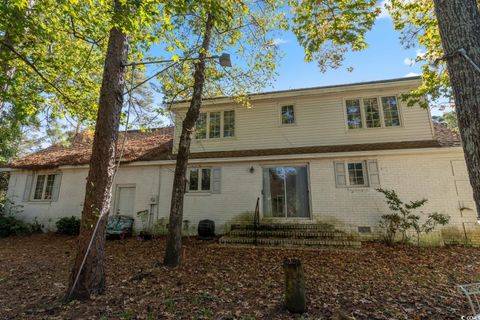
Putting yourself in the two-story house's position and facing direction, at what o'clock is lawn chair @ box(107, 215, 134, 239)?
The lawn chair is roughly at 9 o'clock from the two-story house.

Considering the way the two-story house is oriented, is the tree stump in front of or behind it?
behind

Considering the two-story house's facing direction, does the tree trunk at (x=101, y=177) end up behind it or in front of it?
behind

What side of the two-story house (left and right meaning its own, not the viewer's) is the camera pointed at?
back

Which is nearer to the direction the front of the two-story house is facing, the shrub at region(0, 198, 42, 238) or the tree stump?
the shrub

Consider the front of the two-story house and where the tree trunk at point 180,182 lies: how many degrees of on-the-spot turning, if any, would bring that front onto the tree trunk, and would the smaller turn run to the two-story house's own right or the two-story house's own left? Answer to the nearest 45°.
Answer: approximately 135° to the two-story house's own left
